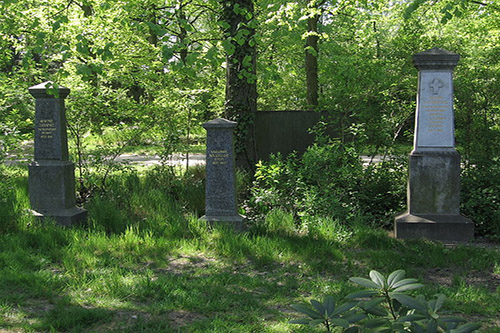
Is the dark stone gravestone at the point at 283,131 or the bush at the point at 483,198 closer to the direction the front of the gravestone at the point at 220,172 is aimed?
the bush

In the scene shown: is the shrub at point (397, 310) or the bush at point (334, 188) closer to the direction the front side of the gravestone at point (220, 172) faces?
the shrub

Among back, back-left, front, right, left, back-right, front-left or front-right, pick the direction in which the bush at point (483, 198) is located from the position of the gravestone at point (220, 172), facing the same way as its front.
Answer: left

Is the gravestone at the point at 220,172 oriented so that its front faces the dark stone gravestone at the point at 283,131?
no

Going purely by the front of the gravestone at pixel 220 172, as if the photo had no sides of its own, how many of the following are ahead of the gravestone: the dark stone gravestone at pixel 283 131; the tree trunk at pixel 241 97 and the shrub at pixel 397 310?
1

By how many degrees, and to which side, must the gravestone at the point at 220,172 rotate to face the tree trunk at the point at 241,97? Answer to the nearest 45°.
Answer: approximately 180°

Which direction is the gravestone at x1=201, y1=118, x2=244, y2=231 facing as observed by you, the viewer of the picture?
facing the viewer

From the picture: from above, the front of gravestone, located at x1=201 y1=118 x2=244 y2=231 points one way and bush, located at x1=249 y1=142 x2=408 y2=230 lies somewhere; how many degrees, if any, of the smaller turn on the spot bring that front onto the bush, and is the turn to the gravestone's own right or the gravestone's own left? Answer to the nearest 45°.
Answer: approximately 90° to the gravestone's own left

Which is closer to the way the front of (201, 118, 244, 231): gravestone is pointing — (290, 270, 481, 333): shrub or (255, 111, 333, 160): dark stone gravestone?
the shrub

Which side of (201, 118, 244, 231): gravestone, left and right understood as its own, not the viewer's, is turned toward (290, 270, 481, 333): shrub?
front
